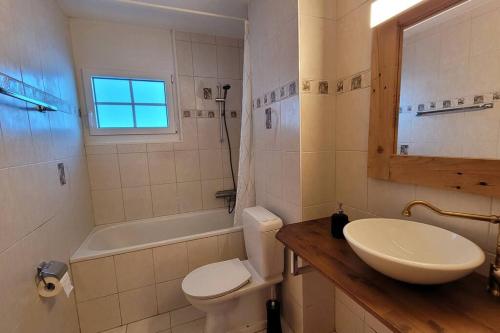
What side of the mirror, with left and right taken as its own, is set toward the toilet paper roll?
front

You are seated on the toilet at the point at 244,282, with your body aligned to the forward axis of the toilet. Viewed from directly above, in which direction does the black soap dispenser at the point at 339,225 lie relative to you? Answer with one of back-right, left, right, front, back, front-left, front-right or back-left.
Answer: left

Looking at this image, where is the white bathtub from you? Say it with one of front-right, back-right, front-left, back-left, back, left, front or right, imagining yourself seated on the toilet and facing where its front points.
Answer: right

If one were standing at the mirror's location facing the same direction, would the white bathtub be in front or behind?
in front

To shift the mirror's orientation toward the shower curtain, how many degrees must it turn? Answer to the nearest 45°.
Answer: approximately 45° to its right

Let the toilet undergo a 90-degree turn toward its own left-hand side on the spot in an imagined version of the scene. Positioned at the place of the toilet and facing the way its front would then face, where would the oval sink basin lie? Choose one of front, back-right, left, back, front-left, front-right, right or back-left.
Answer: front

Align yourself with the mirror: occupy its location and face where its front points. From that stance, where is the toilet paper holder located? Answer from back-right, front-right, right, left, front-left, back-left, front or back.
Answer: front

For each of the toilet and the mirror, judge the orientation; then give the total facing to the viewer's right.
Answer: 0

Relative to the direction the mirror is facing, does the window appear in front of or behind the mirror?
in front

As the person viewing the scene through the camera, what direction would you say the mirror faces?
facing the viewer and to the left of the viewer

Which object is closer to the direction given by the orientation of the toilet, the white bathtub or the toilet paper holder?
the toilet paper holder

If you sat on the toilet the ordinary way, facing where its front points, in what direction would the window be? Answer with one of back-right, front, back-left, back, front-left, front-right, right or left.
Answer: right
